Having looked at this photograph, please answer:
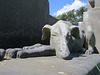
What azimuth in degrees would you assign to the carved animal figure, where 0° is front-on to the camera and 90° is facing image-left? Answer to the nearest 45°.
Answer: approximately 45°

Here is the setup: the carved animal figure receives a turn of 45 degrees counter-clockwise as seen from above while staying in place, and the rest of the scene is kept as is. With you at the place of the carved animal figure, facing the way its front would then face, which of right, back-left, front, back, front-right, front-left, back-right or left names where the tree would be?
back
